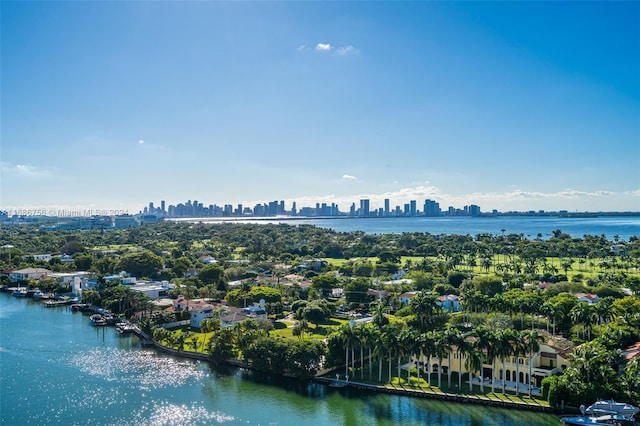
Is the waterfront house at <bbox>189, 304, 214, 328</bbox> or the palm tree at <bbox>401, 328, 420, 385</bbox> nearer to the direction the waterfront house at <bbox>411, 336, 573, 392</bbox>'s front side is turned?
the palm tree

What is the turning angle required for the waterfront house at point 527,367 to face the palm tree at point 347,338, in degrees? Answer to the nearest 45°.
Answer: approximately 45° to its right

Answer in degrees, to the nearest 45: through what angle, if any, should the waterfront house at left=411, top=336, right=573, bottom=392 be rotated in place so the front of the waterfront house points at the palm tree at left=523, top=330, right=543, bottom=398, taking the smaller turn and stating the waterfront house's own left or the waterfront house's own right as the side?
approximately 45° to the waterfront house's own left

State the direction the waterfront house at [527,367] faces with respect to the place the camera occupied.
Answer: facing the viewer and to the left of the viewer

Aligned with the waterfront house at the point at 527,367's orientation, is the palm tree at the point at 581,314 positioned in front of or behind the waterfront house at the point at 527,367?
behind

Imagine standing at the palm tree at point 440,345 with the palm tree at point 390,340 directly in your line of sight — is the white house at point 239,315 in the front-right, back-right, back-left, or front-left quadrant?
front-right

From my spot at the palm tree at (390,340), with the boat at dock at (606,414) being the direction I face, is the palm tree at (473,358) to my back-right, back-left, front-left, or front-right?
front-left
